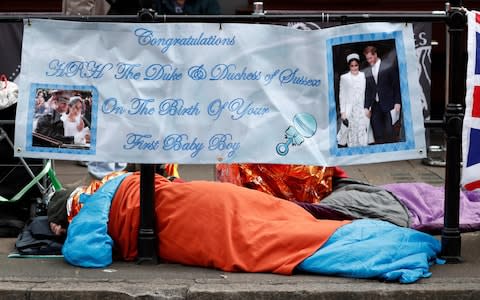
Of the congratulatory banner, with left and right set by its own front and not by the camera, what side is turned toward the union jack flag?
left

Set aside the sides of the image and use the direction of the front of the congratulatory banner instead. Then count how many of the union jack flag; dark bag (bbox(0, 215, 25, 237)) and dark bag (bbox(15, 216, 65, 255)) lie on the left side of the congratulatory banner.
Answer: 1

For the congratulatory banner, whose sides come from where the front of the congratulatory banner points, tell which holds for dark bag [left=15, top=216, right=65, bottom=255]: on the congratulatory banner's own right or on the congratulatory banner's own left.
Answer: on the congratulatory banner's own right

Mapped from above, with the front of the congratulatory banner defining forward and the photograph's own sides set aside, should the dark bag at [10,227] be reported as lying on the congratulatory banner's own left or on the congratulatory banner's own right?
on the congratulatory banner's own right

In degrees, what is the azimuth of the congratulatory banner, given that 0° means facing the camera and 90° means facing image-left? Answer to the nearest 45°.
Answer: approximately 0°
